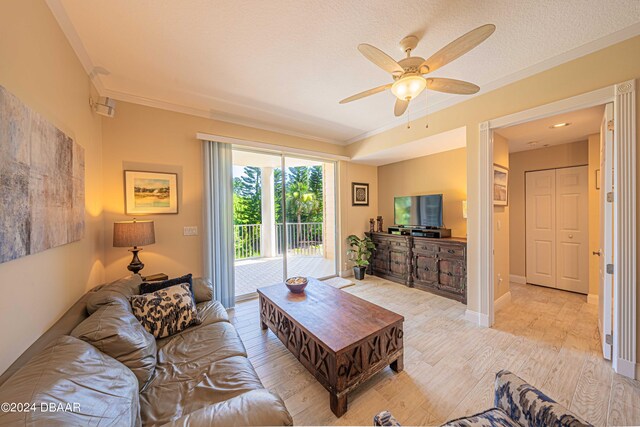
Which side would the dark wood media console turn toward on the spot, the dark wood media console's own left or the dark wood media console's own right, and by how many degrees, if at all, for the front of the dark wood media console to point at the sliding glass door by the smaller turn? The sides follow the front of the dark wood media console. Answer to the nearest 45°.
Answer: approximately 90° to the dark wood media console's own right

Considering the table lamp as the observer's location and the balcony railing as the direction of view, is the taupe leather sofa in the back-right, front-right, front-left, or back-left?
back-right

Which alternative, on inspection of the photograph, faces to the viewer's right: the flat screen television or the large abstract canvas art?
the large abstract canvas art

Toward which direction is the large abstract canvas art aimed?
to the viewer's right

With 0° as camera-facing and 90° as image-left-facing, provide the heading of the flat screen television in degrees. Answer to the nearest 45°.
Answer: approximately 45°

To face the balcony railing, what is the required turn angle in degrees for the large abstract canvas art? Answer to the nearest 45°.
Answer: approximately 45° to its left

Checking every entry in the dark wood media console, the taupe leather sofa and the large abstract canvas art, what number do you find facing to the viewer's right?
2

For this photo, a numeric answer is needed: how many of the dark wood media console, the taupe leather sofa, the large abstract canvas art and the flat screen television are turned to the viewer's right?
2

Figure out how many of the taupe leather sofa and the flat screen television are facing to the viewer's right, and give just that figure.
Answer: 1

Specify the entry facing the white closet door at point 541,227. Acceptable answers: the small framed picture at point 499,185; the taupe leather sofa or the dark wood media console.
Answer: the taupe leather sofa

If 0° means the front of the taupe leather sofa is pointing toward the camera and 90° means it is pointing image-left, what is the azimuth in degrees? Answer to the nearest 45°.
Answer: approximately 270°
